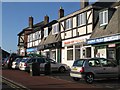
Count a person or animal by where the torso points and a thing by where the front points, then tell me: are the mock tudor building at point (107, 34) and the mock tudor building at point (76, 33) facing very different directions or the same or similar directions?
same or similar directions

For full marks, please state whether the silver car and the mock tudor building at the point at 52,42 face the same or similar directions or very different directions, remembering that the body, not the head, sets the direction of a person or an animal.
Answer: very different directions

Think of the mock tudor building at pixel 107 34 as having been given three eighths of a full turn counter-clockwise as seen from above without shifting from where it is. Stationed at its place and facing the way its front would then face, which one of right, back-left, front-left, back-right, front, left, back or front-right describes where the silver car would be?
right

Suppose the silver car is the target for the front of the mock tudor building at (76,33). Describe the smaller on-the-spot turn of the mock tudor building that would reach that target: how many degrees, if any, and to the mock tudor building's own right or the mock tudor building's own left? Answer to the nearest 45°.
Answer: approximately 45° to the mock tudor building's own left

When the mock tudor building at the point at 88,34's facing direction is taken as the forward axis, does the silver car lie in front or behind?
in front

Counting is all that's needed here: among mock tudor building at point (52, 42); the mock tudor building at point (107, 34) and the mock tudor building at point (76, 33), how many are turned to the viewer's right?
0

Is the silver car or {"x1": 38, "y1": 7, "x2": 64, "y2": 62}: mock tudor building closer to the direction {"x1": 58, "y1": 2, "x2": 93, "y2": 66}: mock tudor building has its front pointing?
the silver car

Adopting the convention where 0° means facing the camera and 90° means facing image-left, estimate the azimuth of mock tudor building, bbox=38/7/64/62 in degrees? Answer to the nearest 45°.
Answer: approximately 45°

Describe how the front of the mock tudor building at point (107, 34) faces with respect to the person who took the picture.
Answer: facing the viewer and to the left of the viewer

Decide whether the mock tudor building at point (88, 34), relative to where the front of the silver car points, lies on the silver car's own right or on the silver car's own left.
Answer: on the silver car's own left

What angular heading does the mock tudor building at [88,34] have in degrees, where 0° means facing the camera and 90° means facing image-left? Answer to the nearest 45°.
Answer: approximately 45°

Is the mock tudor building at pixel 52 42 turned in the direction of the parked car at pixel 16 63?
yes
